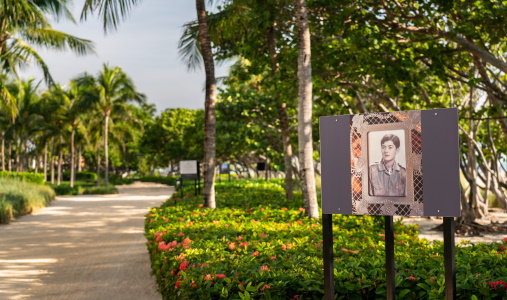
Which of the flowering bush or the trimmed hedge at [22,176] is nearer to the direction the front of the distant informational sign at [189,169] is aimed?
the flowering bush

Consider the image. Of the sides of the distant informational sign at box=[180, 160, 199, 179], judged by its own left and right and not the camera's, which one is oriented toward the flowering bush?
front

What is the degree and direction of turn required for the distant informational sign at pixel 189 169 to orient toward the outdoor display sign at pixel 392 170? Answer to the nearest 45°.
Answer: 0° — it already faces it

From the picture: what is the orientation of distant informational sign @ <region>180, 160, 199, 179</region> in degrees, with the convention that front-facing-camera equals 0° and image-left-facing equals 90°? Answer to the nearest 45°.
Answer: approximately 0°

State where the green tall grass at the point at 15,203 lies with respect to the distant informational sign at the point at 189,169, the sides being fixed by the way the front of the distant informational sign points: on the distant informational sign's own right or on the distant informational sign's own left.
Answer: on the distant informational sign's own right

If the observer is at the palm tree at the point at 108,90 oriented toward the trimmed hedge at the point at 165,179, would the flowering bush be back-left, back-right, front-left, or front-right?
back-right
